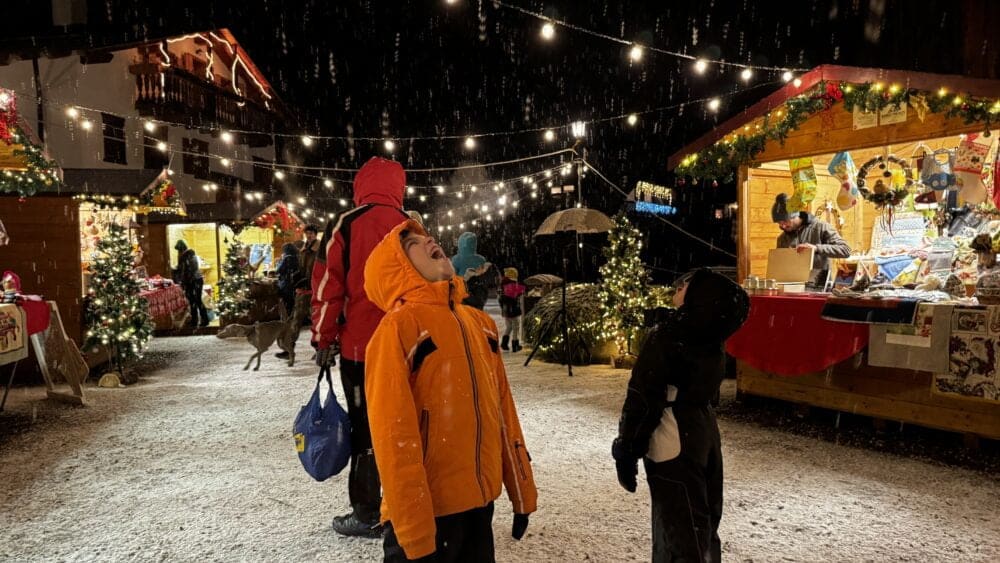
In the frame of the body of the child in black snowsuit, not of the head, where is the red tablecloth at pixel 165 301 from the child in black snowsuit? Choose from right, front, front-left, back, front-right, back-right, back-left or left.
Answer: front-right

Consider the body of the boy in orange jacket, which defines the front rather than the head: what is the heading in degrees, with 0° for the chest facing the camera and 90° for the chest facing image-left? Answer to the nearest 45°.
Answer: approximately 315°

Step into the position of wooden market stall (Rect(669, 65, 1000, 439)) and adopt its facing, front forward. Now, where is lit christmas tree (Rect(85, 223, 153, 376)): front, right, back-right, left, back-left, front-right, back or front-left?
front-right

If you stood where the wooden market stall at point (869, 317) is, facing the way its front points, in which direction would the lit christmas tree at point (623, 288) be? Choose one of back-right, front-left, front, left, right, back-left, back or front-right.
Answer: right

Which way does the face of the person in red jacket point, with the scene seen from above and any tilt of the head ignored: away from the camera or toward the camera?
away from the camera

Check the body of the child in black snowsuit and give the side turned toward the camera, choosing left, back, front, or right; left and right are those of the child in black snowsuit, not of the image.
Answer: left

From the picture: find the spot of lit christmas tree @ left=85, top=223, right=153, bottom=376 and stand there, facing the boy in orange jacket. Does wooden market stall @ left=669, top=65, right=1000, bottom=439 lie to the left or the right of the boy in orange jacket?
left

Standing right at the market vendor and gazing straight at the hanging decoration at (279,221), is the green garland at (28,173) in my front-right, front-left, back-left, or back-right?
front-left

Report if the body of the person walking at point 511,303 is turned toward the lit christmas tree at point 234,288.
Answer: no

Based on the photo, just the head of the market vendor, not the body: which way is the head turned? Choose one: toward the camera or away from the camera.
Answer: toward the camera
